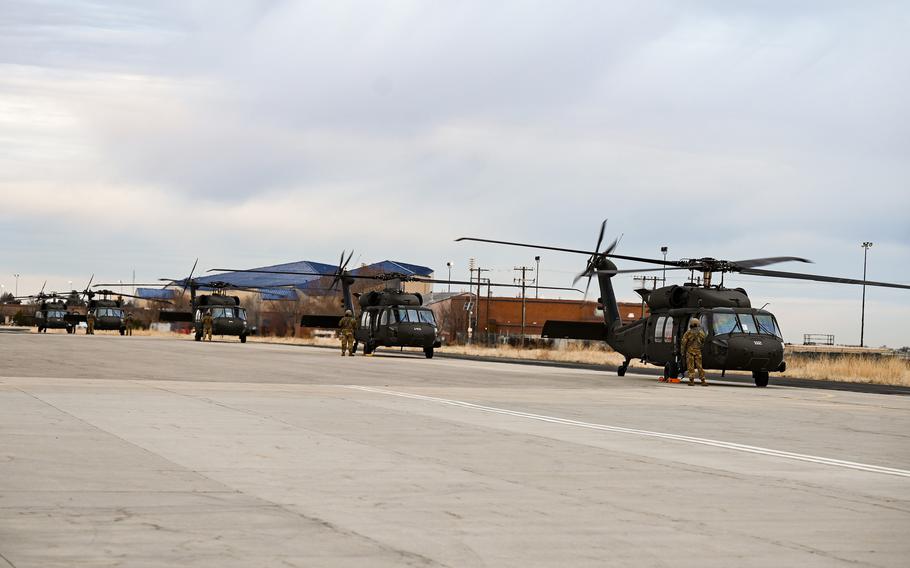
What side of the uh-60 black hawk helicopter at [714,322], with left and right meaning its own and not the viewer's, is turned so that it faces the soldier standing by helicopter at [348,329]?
back

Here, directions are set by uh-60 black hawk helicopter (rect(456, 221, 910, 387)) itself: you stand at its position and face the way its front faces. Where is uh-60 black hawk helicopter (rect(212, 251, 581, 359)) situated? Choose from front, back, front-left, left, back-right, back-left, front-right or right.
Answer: back
